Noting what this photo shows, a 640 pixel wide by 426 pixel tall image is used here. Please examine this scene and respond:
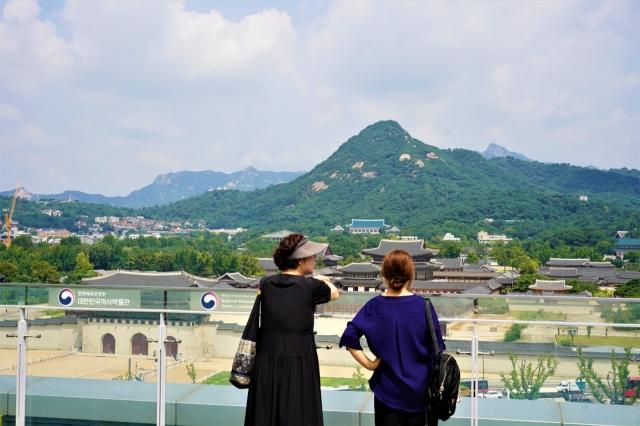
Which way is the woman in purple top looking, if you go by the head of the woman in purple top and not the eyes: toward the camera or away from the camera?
away from the camera

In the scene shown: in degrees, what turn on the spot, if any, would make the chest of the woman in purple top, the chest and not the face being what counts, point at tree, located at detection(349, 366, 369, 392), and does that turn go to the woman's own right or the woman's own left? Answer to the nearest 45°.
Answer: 0° — they already face it

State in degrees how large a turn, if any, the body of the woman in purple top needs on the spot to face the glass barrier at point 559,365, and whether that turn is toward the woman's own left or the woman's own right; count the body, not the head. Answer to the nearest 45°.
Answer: approximately 45° to the woman's own right

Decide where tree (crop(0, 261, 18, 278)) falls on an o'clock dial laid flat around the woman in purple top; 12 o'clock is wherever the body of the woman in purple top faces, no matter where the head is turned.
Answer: The tree is roughly at 11 o'clock from the woman in purple top.

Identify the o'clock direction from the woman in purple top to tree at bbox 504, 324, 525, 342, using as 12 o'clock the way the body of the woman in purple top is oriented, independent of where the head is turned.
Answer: The tree is roughly at 1 o'clock from the woman in purple top.

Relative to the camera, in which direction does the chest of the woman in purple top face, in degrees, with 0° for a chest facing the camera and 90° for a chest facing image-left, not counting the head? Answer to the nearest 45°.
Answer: approximately 180°

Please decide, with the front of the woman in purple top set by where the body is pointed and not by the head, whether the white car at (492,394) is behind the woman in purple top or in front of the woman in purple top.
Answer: in front

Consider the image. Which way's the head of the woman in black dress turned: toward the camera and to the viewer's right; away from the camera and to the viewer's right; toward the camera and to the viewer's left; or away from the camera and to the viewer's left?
away from the camera and to the viewer's right
